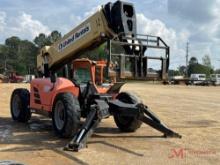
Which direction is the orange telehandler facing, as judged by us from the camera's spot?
facing the viewer and to the right of the viewer
